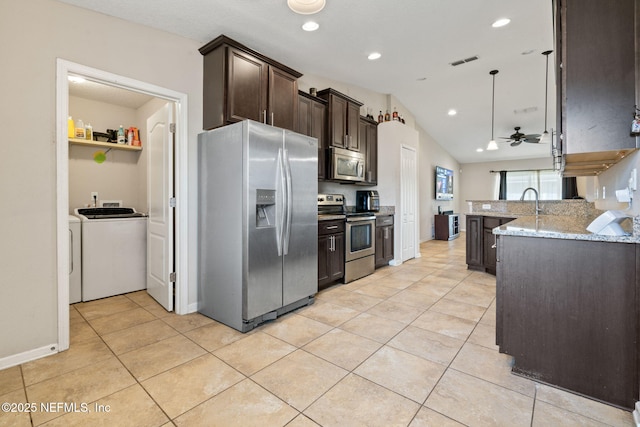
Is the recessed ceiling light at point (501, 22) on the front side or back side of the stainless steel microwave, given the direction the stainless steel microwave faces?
on the front side

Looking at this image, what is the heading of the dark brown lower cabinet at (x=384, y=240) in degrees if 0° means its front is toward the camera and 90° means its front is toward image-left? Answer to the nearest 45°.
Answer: approximately 315°

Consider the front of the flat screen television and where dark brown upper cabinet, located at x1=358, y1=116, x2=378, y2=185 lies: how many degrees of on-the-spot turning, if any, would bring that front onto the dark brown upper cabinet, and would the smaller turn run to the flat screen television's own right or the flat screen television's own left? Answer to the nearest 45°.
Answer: approximately 45° to the flat screen television's own right

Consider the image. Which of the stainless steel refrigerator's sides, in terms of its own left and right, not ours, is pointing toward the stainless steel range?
left

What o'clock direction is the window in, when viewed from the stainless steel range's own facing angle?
The window is roughly at 9 o'clock from the stainless steel range.

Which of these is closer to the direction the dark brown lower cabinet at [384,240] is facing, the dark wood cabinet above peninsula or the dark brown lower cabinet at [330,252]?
the dark wood cabinet above peninsula

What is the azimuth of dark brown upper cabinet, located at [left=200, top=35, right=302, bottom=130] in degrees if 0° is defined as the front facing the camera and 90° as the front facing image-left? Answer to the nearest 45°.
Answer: approximately 315°

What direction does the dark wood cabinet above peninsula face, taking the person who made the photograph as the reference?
facing to the left of the viewer

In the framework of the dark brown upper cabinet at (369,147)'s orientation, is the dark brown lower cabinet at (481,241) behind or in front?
in front

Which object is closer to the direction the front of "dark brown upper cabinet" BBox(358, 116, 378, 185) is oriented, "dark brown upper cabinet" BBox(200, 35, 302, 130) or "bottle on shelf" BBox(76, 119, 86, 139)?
the dark brown upper cabinet

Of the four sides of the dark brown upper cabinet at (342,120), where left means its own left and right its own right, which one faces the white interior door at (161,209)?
right
